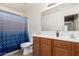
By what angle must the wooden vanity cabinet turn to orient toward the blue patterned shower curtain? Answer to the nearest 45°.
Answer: approximately 45° to its right

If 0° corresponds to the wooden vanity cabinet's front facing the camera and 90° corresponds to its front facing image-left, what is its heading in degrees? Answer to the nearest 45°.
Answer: approximately 45°
